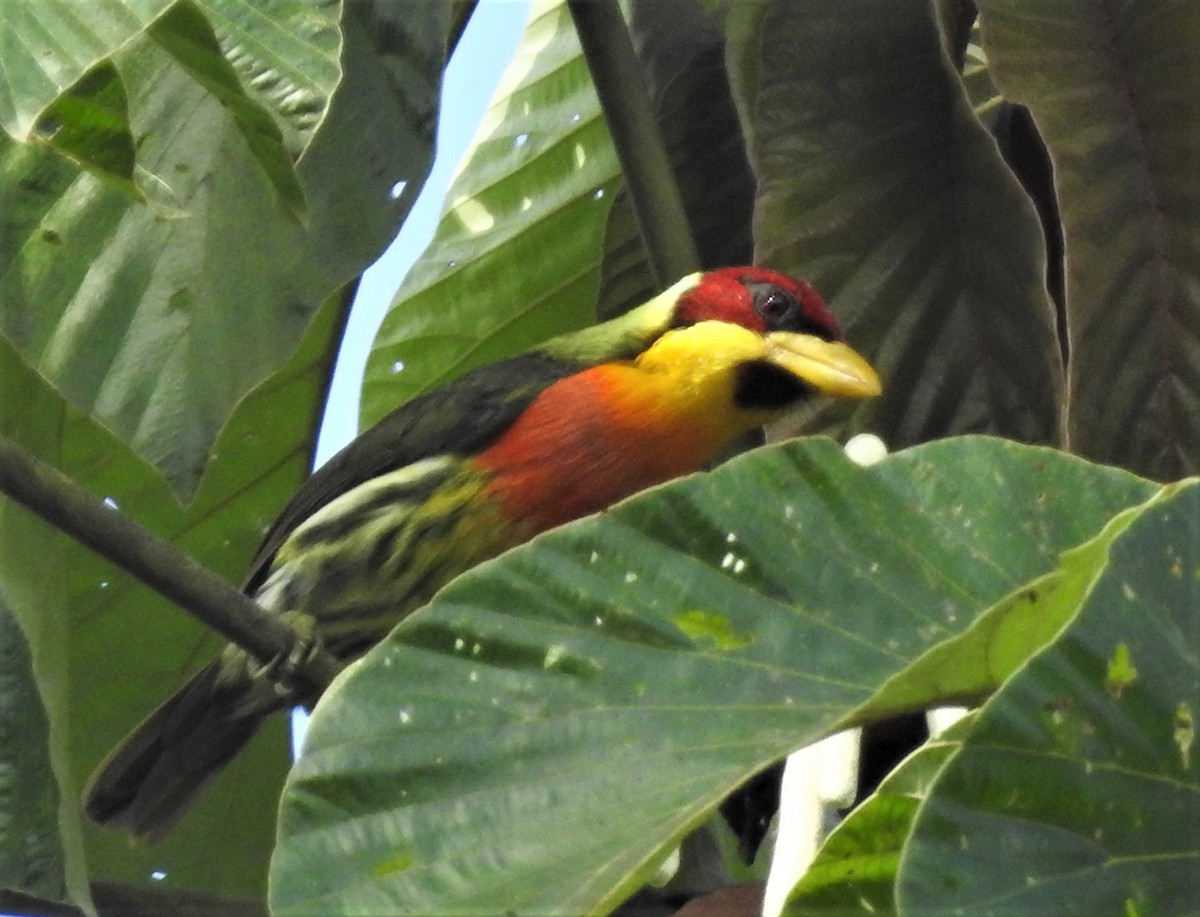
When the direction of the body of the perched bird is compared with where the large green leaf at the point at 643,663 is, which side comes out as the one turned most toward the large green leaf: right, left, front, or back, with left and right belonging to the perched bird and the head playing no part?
right

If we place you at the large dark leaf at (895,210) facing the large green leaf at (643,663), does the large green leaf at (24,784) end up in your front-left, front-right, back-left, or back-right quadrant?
front-right

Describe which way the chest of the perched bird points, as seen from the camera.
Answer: to the viewer's right

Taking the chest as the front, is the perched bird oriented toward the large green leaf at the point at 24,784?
no

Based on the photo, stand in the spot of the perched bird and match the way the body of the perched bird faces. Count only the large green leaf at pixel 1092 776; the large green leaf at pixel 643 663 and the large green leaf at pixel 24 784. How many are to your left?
0
